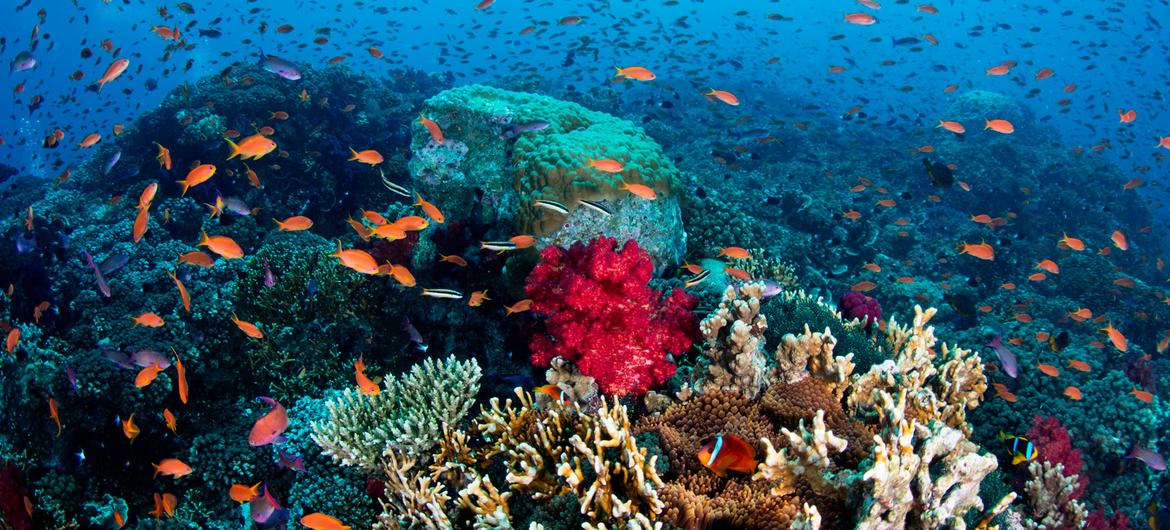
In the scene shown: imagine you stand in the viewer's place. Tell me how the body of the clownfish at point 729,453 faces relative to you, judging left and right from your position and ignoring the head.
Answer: facing to the left of the viewer

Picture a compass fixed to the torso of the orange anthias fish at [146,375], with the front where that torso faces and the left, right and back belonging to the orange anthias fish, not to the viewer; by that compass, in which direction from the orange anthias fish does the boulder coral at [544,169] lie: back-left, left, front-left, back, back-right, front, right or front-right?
back

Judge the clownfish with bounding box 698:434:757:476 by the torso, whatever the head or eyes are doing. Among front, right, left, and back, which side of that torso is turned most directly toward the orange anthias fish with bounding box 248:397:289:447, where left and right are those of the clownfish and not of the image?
front

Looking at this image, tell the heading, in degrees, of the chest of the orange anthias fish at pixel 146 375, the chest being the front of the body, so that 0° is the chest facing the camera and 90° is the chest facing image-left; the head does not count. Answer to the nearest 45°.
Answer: approximately 90°

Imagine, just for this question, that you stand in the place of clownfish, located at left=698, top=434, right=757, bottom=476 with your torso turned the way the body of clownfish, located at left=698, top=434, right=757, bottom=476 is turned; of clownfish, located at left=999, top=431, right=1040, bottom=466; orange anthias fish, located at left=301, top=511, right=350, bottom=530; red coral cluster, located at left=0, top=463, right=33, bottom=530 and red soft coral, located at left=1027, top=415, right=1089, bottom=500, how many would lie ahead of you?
2
